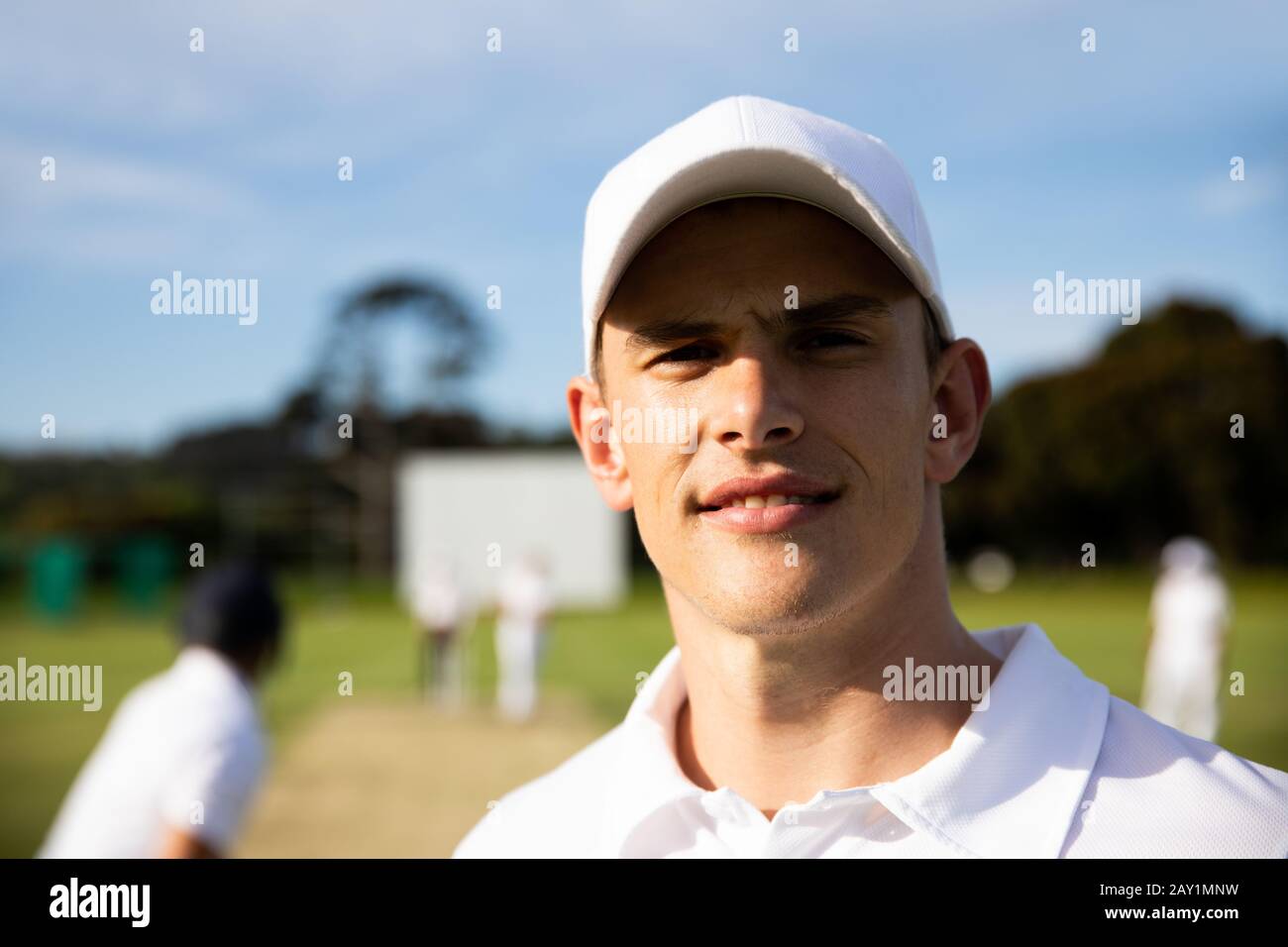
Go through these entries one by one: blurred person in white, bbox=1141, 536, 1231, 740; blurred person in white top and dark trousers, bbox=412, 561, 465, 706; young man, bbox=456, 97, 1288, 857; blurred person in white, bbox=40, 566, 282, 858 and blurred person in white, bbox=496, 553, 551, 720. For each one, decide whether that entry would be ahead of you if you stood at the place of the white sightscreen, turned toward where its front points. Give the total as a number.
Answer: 5

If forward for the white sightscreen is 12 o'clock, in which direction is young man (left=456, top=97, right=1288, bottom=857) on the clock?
The young man is roughly at 12 o'clock from the white sightscreen.

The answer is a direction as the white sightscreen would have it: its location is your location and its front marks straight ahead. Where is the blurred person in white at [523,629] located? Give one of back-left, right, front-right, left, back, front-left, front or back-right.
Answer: front

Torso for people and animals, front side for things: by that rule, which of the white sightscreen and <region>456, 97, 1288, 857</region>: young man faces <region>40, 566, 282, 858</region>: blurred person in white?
the white sightscreen

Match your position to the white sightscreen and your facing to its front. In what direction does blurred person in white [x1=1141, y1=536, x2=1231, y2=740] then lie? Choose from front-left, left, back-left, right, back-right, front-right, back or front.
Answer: front

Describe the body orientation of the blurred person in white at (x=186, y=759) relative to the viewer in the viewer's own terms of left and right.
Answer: facing away from the viewer and to the right of the viewer

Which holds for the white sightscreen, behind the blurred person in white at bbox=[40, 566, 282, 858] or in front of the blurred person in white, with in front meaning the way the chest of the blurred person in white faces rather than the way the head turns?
in front

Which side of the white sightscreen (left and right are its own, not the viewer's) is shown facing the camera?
front

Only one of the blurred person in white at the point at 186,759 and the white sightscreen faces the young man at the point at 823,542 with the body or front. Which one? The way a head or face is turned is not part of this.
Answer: the white sightscreen

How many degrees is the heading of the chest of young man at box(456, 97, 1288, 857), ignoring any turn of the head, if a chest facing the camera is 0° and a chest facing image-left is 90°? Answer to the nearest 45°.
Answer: approximately 0°

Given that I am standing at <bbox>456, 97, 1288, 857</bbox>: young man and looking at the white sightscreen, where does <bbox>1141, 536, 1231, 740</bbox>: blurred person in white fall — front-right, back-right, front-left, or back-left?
front-right

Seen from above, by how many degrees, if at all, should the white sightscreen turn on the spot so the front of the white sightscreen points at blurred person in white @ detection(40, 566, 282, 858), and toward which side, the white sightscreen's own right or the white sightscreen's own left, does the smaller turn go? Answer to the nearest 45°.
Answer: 0° — it already faces them

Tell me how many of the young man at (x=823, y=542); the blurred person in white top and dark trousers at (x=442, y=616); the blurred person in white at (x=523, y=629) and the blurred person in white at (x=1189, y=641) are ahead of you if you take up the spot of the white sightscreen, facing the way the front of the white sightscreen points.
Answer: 4

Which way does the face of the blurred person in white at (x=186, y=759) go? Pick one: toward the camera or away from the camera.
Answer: away from the camera
